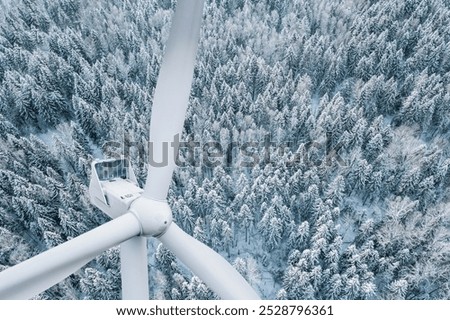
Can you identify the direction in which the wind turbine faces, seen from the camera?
facing the viewer and to the right of the viewer
